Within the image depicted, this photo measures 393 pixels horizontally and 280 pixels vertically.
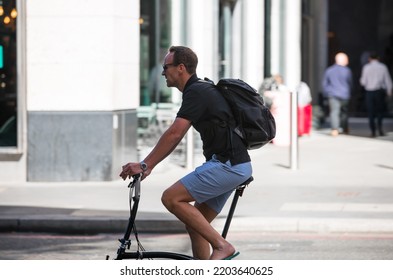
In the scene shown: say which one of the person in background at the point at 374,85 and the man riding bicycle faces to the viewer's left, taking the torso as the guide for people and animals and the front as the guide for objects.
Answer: the man riding bicycle

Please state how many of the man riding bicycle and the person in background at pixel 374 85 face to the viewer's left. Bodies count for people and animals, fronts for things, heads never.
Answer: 1

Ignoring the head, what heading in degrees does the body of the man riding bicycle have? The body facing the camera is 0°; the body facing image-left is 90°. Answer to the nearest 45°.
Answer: approximately 90°

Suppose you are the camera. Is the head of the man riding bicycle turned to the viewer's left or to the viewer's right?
to the viewer's left

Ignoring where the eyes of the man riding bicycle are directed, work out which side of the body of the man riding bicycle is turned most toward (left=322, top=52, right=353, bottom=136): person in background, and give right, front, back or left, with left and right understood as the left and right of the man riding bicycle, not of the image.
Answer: right
